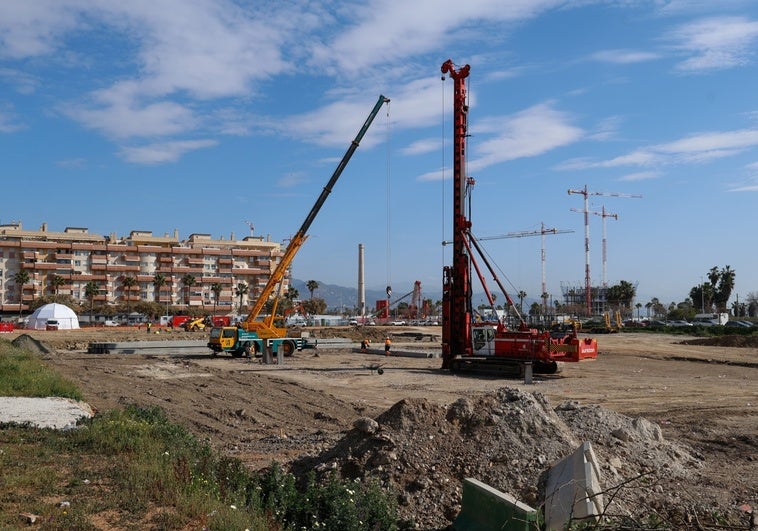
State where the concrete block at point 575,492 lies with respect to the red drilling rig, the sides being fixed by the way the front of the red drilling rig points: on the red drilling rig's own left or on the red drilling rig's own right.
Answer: on the red drilling rig's own left

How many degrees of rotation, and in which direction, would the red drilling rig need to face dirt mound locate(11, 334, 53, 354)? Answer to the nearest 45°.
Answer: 0° — it already faces it

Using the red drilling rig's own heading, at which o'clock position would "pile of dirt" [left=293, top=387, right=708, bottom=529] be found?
The pile of dirt is roughly at 9 o'clock from the red drilling rig.

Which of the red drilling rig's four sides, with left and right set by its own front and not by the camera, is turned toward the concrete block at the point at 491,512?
left

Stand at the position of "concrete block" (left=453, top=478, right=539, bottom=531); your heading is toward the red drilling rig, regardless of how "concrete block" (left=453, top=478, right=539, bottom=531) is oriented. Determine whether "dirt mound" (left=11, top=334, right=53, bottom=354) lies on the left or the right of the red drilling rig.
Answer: left

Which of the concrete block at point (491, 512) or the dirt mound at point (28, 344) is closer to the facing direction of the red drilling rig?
the dirt mound

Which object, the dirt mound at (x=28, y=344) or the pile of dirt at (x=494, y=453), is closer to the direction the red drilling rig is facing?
the dirt mound

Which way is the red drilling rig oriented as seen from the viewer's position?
to the viewer's left
